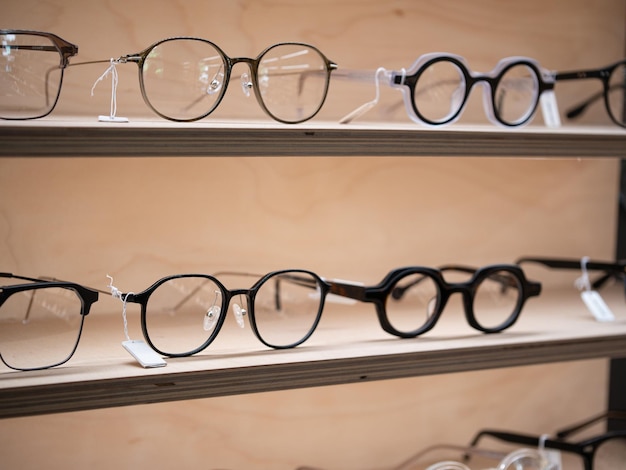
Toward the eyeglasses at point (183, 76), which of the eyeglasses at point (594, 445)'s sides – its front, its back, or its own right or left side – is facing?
right

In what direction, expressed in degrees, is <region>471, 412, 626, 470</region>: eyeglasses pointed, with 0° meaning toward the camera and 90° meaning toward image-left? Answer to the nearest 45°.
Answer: approximately 315°

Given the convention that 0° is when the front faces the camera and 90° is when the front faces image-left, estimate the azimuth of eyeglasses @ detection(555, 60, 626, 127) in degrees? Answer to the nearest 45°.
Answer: approximately 315°

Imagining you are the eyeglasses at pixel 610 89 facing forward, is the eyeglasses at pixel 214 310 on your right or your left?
on your right

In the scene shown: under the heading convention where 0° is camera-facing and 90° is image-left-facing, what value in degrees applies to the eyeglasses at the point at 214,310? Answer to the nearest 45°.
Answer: approximately 315°

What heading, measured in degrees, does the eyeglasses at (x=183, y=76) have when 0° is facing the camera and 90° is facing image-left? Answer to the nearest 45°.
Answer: approximately 315°

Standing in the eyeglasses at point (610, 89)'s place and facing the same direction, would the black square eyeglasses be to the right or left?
on its right
